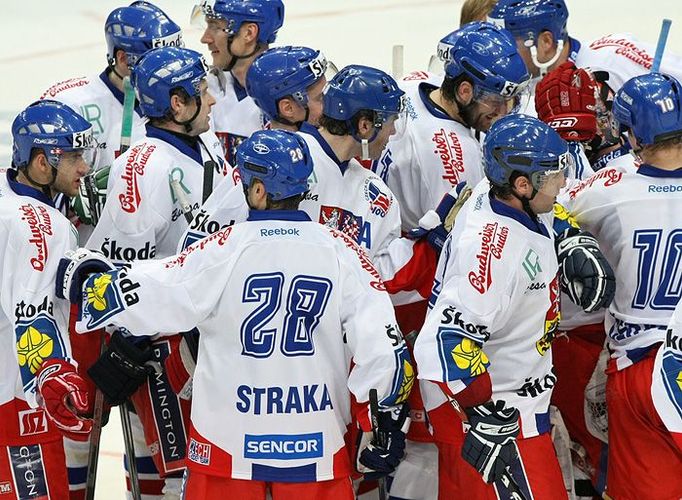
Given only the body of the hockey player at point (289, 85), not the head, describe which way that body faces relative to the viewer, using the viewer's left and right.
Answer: facing to the right of the viewer

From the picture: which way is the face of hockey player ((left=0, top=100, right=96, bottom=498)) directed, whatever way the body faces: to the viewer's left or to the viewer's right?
to the viewer's right

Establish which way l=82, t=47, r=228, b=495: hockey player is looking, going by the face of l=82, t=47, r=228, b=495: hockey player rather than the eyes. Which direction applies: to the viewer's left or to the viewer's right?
to the viewer's right

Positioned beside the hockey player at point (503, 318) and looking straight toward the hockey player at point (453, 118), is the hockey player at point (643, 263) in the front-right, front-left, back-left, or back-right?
front-right

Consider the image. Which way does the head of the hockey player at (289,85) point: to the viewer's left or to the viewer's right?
to the viewer's right

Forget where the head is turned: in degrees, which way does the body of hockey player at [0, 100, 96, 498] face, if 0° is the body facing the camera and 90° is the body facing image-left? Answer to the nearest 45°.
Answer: approximately 270°
